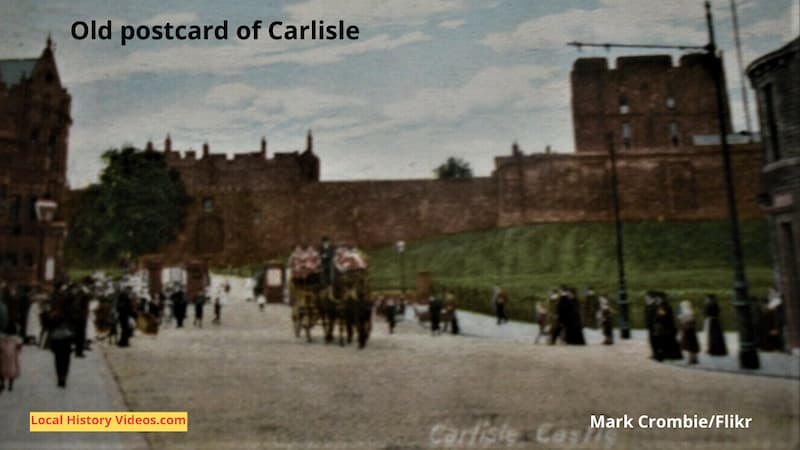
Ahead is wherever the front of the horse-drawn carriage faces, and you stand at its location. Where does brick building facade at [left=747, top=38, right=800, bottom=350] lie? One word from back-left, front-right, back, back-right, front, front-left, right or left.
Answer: front-left

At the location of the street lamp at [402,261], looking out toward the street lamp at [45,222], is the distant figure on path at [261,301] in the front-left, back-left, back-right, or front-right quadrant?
front-right

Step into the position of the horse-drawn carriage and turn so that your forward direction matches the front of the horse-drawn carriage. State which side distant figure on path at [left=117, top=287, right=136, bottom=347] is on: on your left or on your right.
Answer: on your right

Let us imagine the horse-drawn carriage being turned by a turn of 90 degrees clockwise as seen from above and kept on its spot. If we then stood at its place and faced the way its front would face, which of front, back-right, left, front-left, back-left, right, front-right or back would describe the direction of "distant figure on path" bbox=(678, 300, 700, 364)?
back-left

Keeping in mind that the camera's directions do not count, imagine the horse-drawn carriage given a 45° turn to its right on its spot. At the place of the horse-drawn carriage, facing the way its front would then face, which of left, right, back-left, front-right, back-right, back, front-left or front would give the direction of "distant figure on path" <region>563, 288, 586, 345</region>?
left

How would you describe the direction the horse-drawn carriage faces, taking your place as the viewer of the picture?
facing the viewer

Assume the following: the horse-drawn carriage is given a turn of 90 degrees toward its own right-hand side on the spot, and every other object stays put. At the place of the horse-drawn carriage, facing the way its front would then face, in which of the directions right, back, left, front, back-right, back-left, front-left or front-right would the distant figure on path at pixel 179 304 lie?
front

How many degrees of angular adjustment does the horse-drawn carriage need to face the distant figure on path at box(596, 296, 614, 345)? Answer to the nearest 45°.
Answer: approximately 45° to its left
